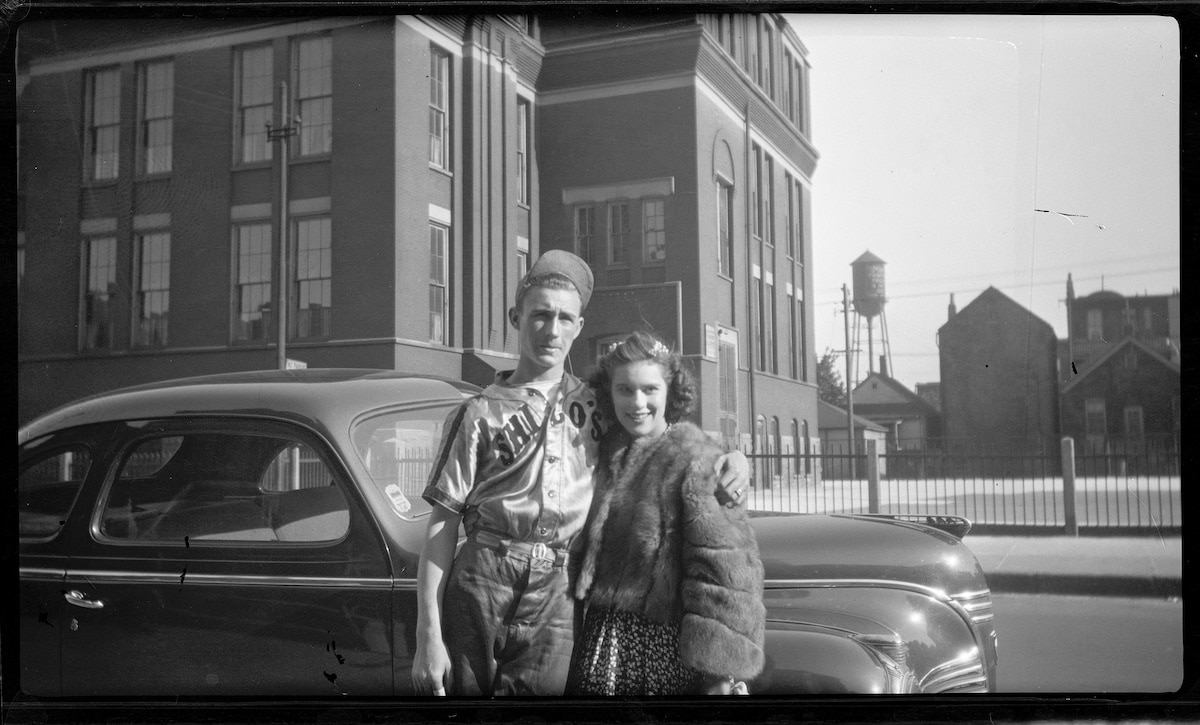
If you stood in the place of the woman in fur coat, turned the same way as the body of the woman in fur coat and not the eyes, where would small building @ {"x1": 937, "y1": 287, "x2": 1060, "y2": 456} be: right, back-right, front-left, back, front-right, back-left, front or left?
back-left

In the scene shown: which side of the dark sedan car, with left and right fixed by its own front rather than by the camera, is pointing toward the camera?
right

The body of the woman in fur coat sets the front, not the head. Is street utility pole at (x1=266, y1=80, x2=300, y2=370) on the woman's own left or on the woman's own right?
on the woman's own right

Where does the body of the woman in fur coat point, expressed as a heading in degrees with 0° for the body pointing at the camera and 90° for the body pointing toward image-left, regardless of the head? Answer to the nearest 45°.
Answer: approximately 45°

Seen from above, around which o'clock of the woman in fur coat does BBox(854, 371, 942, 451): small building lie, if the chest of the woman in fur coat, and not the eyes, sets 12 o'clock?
The small building is roughly at 7 o'clock from the woman in fur coat.

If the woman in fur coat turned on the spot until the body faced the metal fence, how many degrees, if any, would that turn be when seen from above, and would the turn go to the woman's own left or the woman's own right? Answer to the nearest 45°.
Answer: approximately 135° to the woman's own left
